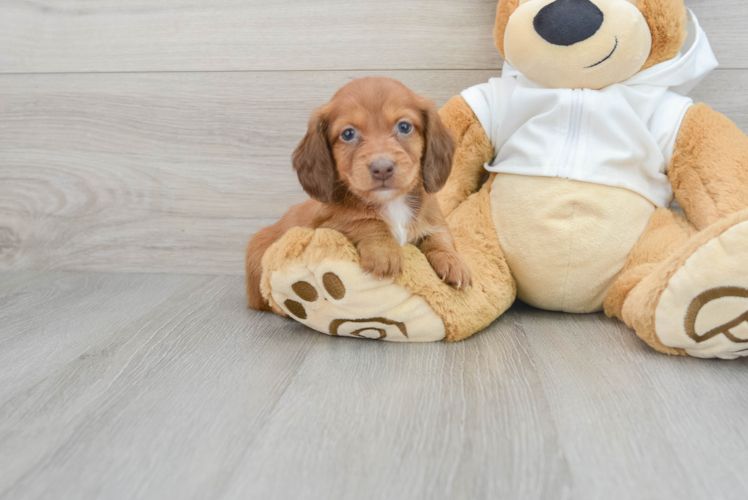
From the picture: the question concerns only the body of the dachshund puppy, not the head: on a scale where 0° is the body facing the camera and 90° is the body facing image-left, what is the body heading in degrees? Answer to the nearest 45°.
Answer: approximately 315°

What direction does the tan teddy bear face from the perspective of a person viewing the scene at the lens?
facing the viewer
